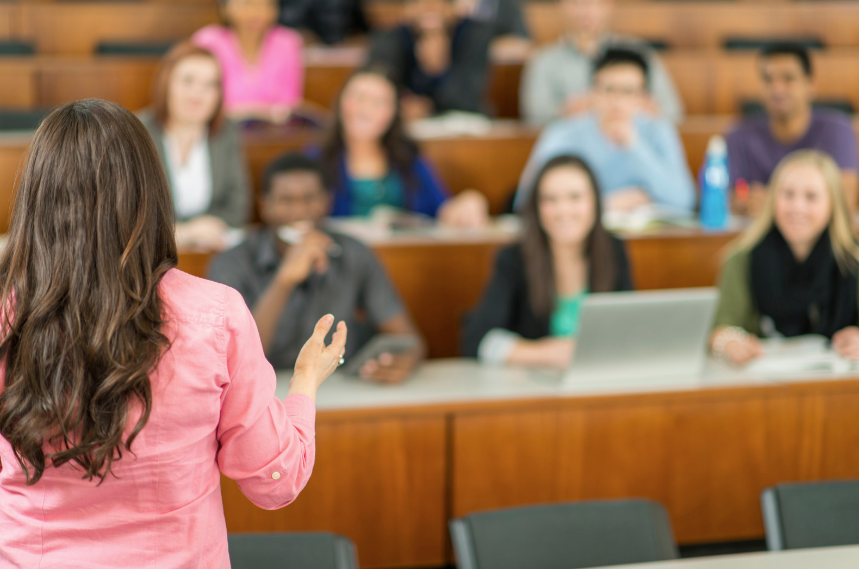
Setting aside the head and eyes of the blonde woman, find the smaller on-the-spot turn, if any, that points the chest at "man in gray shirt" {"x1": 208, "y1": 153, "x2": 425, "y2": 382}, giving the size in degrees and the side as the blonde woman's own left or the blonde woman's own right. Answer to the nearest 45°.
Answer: approximately 90° to the blonde woman's own right

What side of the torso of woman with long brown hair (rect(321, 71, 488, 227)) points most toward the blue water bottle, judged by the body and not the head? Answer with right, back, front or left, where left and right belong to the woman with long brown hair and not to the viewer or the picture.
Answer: left

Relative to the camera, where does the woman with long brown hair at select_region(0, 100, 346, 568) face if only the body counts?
away from the camera

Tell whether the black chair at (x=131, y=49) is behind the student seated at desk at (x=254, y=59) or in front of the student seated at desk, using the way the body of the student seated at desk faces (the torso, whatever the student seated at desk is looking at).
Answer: behind

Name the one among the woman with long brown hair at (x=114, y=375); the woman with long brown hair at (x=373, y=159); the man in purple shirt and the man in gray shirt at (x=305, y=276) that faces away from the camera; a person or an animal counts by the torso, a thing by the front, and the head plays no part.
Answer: the woman with long brown hair at (x=114, y=375)

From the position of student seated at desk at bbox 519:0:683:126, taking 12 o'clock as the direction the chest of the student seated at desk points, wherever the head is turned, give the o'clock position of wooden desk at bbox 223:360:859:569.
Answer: The wooden desk is roughly at 12 o'clock from the student seated at desk.

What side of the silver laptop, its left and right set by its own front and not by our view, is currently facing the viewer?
back

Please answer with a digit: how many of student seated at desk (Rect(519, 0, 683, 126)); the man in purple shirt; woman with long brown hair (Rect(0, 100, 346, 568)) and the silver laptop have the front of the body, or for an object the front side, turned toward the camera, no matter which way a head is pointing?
2

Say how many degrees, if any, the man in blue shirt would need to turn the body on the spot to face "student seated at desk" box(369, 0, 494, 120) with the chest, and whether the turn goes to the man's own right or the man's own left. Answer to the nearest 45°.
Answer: approximately 135° to the man's own right

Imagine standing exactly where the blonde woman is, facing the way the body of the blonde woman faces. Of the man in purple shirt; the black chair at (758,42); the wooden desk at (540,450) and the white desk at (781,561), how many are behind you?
2

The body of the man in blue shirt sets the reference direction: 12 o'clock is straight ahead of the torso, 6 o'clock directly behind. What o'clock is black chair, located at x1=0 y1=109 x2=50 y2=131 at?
The black chair is roughly at 3 o'clock from the man in blue shirt.

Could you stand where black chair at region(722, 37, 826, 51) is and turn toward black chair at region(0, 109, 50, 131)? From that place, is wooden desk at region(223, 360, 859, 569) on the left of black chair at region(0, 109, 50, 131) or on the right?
left
